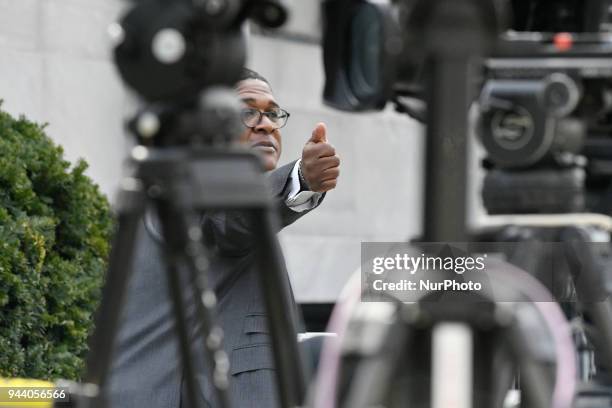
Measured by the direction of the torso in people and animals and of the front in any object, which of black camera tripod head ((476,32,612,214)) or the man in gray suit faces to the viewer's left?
the black camera tripod head

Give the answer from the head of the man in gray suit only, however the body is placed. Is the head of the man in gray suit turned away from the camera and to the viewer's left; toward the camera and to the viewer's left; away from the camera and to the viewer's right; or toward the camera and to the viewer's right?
toward the camera and to the viewer's right

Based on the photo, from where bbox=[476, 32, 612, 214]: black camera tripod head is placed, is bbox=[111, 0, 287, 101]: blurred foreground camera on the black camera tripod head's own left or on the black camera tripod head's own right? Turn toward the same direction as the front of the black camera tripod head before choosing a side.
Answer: on the black camera tripod head's own left

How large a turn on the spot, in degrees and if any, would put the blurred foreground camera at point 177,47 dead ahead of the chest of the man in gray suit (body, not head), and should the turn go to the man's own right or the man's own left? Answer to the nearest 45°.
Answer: approximately 45° to the man's own right

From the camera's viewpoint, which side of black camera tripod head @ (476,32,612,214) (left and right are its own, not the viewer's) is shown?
left

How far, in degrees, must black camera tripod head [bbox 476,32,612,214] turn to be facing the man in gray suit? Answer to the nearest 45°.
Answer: approximately 45° to its right

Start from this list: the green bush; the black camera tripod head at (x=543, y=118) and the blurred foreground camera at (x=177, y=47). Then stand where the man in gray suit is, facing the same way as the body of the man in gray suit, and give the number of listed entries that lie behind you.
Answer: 1

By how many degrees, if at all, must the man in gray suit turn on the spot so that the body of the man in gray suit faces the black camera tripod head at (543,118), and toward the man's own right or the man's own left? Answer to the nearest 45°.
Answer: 0° — they already face it

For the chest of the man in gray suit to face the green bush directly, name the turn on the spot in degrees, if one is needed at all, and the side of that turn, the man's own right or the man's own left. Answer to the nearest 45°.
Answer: approximately 180°

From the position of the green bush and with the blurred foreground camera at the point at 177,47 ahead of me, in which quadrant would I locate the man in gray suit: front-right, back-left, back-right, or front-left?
front-left
